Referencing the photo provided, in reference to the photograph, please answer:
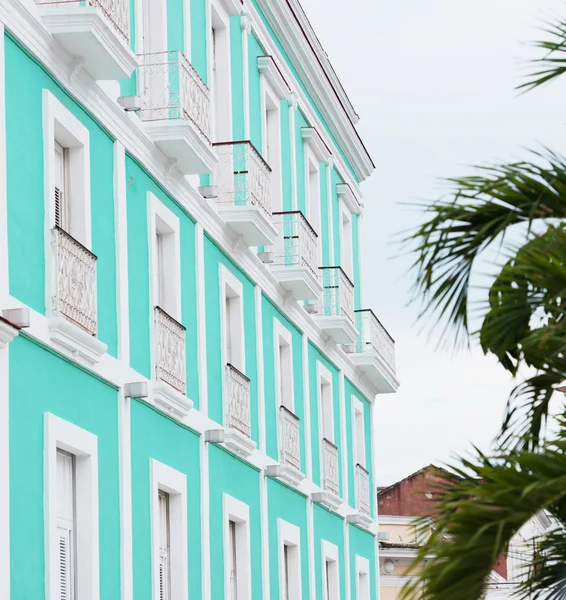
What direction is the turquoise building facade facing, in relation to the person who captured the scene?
facing the viewer and to the right of the viewer
